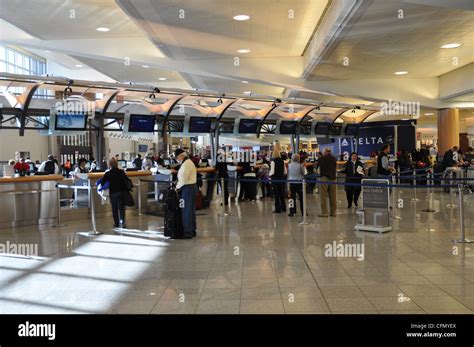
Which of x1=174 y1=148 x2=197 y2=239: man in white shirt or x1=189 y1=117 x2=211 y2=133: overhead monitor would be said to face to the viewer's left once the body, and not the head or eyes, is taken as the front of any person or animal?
the man in white shirt

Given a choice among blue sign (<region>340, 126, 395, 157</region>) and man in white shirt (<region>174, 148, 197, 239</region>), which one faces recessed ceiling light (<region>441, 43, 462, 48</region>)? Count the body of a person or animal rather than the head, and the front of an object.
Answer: the blue sign

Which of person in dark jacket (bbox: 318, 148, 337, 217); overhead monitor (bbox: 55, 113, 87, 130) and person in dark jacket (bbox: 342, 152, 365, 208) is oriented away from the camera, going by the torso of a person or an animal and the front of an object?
person in dark jacket (bbox: 318, 148, 337, 217)

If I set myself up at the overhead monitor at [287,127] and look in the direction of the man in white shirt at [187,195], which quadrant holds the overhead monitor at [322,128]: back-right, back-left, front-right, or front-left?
back-left

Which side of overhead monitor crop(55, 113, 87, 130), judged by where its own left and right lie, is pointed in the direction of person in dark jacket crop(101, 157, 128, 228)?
front

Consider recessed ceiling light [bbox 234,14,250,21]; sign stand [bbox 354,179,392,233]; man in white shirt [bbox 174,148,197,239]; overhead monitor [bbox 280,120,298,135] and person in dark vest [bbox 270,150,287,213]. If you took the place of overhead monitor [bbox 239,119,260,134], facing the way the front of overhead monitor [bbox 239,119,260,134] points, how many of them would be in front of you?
4

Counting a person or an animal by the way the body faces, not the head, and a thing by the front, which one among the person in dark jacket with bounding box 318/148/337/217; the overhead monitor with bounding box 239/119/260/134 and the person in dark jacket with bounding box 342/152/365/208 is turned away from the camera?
the person in dark jacket with bounding box 318/148/337/217

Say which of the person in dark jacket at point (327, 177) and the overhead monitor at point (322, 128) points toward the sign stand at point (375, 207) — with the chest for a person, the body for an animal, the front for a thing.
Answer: the overhead monitor

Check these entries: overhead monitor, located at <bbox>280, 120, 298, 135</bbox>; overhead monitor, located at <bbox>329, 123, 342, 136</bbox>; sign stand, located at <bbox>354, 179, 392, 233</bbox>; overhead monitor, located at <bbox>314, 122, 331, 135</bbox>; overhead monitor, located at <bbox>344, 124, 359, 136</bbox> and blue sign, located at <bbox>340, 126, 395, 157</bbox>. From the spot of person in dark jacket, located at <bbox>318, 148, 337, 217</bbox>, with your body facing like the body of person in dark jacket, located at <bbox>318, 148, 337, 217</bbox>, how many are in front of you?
5
